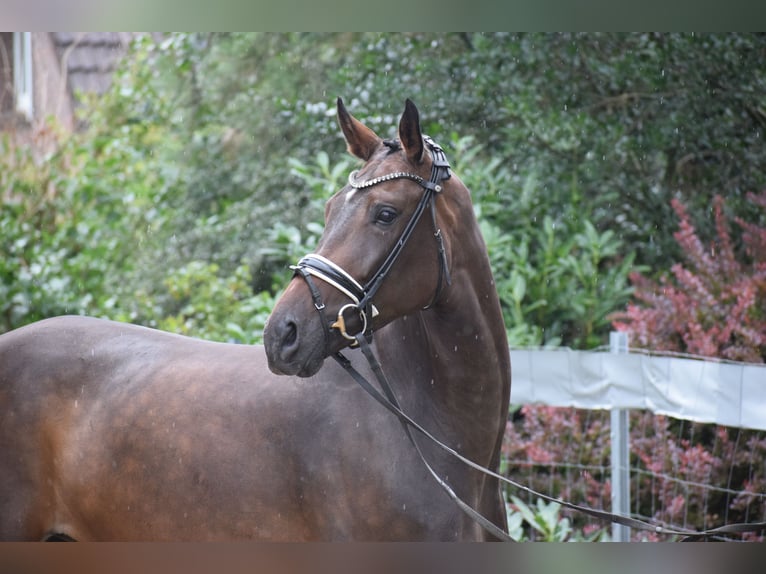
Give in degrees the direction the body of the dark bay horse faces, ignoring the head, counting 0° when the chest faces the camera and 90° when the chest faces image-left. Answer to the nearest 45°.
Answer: approximately 270°
